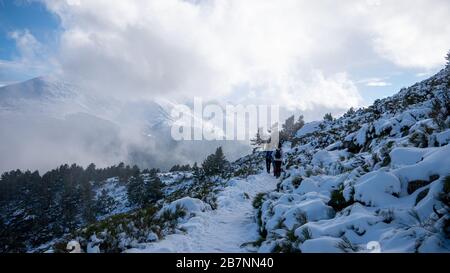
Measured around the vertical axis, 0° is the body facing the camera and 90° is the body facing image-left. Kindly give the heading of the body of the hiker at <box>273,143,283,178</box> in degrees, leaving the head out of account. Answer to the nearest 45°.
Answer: approximately 180°

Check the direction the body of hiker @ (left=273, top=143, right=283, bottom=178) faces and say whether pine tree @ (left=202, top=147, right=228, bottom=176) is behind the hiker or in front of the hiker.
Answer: in front
